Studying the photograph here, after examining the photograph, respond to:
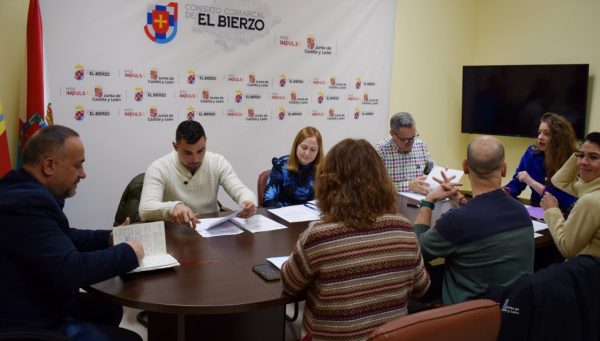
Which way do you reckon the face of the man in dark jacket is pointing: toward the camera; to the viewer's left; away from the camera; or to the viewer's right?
to the viewer's right

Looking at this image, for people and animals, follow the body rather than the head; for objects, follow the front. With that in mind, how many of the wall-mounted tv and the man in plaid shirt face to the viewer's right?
0

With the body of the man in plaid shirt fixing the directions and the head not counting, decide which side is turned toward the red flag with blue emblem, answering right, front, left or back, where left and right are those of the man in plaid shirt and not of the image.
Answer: right

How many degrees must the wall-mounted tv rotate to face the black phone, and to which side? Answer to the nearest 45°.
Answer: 0° — it already faces it

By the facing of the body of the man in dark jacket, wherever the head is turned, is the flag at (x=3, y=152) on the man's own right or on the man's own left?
on the man's own left

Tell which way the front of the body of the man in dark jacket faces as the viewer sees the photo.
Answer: to the viewer's right

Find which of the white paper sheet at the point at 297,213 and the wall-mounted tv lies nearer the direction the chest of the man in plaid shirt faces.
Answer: the white paper sheet

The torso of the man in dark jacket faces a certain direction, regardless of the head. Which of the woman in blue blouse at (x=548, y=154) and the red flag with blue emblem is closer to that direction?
the woman in blue blouse

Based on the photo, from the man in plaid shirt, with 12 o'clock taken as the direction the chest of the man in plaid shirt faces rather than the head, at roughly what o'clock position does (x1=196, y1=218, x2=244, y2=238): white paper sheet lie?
The white paper sheet is roughly at 1 o'clock from the man in plaid shirt.

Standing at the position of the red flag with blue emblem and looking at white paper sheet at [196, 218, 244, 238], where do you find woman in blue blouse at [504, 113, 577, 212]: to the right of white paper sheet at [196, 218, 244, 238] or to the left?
left

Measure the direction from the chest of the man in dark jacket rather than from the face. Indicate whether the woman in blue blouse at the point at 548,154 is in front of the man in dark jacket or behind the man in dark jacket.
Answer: in front

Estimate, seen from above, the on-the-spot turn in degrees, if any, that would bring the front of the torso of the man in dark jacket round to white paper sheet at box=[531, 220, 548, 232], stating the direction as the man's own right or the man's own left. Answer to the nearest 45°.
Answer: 0° — they already face it
